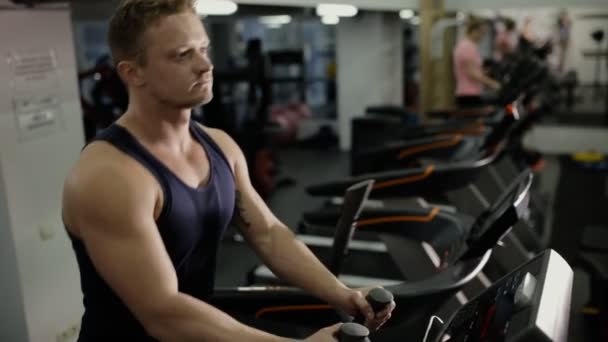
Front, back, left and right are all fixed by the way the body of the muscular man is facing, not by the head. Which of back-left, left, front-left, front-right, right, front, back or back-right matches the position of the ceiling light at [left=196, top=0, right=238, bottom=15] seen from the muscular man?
back-left

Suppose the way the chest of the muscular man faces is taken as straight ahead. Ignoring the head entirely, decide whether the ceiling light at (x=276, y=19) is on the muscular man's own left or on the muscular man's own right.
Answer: on the muscular man's own left

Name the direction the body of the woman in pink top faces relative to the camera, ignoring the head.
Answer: to the viewer's right

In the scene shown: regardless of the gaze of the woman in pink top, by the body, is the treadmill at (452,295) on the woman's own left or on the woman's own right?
on the woman's own right

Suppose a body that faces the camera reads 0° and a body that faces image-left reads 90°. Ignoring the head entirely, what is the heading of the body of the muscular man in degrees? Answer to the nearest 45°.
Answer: approximately 315°

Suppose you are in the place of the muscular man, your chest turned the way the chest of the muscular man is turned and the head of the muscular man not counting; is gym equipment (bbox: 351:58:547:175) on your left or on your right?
on your left

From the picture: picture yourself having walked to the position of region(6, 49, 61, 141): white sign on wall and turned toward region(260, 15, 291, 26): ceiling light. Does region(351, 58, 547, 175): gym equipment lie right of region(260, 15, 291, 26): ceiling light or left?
right
